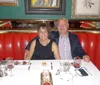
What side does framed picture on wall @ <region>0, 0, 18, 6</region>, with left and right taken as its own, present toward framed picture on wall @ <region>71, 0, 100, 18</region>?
left

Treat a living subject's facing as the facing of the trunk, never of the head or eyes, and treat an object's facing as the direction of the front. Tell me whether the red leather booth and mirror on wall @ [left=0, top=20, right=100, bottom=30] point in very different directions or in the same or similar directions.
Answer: same or similar directions

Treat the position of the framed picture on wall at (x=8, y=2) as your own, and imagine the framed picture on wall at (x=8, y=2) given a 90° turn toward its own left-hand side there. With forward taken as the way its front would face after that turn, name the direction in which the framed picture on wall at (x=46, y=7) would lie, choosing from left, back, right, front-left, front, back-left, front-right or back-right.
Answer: front

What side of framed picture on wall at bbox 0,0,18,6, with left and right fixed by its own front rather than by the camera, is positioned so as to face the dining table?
front

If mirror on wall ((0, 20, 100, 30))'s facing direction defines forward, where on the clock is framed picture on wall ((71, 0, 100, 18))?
The framed picture on wall is roughly at 9 o'clock from the mirror on wall.

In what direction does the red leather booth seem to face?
toward the camera

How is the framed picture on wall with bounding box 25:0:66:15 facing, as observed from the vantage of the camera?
facing the viewer

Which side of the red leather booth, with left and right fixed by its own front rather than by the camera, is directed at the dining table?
front

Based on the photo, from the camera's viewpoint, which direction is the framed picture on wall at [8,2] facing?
toward the camera

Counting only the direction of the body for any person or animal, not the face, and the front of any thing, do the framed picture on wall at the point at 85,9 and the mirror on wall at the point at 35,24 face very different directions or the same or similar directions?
same or similar directions

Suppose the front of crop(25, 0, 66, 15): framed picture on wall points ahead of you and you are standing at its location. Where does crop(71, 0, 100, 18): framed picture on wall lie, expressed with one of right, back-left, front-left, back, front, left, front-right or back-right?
left

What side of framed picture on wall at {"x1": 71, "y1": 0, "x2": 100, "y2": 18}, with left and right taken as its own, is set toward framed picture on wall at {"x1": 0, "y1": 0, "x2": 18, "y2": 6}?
right

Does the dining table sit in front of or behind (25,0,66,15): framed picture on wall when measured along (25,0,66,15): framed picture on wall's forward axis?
in front
